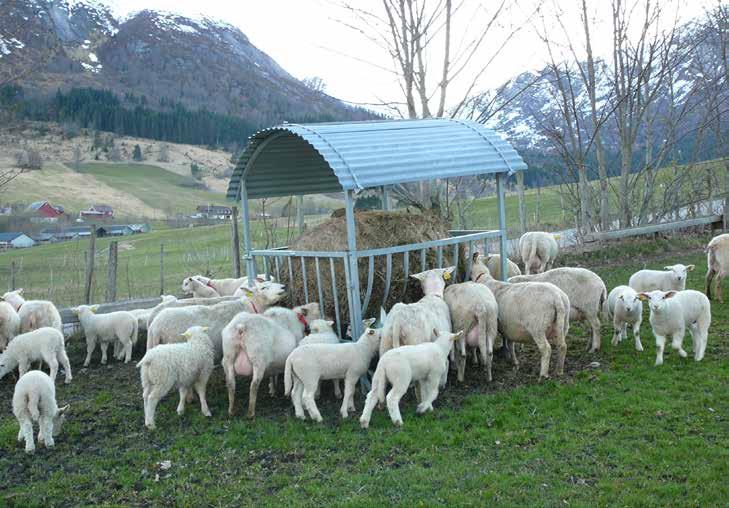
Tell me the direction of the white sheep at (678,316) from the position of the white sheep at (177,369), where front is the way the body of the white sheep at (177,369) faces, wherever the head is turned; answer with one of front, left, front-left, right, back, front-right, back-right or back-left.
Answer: front-right

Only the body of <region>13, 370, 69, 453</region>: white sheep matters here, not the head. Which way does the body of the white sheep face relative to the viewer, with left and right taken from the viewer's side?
facing away from the viewer

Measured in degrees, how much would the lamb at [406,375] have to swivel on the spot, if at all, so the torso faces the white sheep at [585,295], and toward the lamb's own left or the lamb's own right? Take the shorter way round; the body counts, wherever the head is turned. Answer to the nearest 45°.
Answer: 0° — it already faces it

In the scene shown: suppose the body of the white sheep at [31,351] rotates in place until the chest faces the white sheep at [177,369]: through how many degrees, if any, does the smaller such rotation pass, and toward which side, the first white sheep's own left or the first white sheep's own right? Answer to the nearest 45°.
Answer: approximately 135° to the first white sheep's own left

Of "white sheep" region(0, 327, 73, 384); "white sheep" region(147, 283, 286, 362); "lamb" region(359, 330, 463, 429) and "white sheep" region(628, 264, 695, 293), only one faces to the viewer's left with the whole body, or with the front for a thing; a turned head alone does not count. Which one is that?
"white sheep" region(0, 327, 73, 384)

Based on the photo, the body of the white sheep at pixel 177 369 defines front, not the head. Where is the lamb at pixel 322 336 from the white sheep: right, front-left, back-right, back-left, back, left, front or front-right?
front-right

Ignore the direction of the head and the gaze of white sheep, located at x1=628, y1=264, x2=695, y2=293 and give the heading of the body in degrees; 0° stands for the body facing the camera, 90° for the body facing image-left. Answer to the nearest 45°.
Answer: approximately 270°

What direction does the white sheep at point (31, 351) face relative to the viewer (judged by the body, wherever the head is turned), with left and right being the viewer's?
facing to the left of the viewer

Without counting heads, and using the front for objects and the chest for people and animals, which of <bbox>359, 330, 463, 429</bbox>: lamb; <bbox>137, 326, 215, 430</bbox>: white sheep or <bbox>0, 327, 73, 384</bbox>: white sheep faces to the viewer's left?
<bbox>0, 327, 73, 384</bbox>: white sheep
